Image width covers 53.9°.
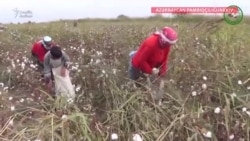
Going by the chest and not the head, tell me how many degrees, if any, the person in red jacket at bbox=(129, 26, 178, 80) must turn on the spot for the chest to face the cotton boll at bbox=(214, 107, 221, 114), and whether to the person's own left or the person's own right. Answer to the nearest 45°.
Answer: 0° — they already face it

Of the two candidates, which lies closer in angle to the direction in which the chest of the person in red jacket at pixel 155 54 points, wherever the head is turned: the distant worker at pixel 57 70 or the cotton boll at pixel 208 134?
the cotton boll

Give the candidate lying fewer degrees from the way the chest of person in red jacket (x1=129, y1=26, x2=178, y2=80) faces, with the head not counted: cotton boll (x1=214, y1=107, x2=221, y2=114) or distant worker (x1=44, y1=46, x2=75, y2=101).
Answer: the cotton boll

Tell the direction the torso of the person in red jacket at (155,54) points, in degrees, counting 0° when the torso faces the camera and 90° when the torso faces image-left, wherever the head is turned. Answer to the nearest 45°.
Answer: approximately 315°

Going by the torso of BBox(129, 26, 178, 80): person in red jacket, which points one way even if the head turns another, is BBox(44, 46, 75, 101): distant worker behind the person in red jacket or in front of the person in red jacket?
behind
